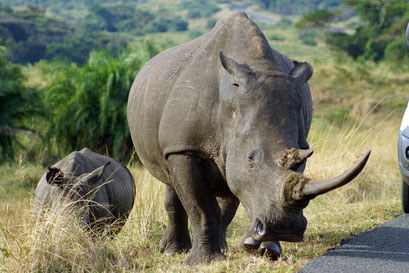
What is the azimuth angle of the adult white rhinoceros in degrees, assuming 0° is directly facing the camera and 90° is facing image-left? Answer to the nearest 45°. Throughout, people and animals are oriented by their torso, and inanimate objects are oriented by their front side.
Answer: approximately 315°

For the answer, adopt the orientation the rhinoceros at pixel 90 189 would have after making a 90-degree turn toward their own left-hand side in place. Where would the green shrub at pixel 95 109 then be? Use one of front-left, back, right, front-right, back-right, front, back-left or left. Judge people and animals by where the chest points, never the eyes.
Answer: back-left

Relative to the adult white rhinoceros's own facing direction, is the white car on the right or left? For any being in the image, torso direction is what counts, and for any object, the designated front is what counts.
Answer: on its left

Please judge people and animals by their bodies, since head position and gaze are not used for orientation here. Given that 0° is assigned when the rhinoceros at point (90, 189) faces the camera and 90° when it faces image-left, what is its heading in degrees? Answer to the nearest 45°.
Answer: approximately 45°

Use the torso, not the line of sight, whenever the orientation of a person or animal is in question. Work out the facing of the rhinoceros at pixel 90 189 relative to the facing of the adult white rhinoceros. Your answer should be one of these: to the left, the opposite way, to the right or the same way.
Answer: to the right
